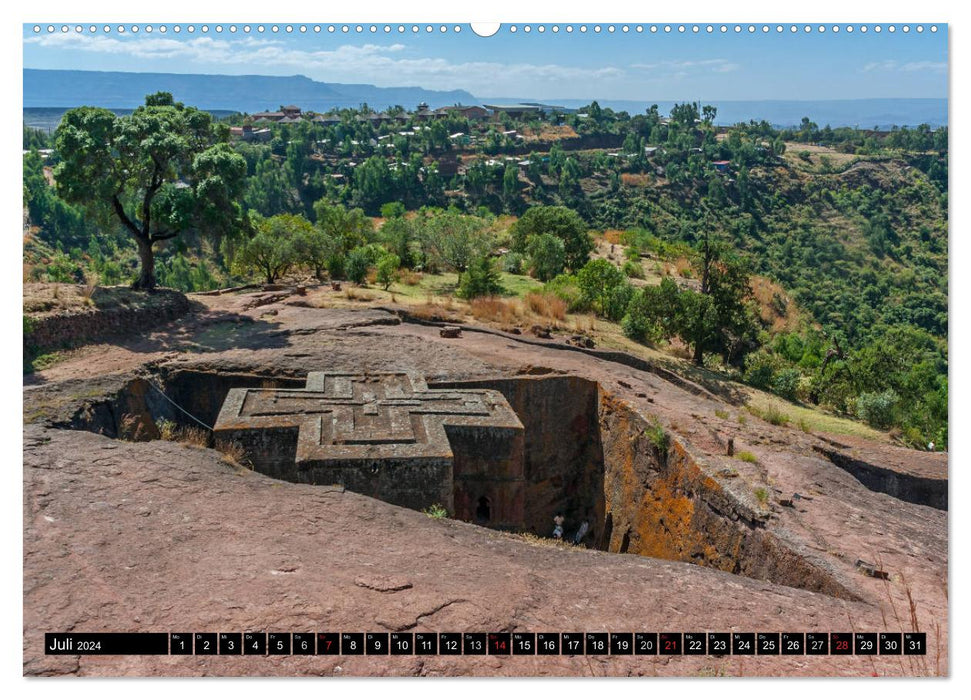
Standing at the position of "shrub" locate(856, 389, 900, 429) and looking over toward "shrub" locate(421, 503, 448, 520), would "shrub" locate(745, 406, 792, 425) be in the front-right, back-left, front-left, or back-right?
front-right
